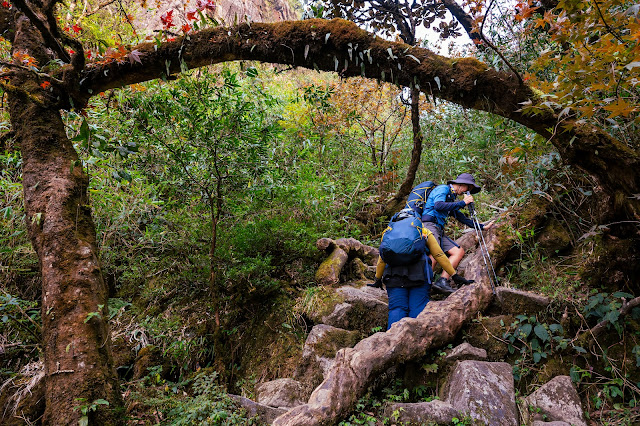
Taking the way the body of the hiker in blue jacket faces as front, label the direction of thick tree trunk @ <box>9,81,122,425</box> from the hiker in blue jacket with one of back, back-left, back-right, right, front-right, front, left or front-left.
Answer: back-right

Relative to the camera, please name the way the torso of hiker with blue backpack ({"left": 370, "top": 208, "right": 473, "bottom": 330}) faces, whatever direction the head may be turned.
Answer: away from the camera

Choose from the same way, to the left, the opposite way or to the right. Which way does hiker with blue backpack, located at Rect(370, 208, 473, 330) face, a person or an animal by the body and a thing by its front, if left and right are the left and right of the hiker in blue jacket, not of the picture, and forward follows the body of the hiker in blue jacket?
to the left

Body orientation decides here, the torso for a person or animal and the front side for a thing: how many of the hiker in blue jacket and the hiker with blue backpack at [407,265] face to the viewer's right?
1

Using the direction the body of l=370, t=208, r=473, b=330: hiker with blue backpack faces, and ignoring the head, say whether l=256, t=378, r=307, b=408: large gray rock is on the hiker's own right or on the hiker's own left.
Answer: on the hiker's own left

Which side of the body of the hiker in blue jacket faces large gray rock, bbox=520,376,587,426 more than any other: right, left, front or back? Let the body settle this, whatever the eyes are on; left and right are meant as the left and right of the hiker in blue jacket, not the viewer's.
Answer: right

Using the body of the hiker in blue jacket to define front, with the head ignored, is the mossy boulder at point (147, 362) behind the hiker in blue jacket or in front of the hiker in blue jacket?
behind

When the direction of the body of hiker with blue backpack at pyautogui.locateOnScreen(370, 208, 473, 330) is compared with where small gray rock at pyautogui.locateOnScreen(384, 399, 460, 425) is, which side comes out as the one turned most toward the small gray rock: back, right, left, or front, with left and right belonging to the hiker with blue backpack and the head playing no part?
back

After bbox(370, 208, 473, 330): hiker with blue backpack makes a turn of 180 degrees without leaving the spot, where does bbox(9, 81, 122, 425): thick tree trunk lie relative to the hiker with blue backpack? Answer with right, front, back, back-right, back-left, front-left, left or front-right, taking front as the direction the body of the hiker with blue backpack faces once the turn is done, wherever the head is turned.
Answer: front-right

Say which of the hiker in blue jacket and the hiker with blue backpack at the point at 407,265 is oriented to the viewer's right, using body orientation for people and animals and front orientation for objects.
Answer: the hiker in blue jacket

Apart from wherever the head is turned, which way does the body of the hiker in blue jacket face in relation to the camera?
to the viewer's right

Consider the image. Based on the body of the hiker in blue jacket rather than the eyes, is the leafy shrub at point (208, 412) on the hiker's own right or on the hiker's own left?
on the hiker's own right

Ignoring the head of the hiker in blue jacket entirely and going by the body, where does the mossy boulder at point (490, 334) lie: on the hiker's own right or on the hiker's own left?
on the hiker's own right

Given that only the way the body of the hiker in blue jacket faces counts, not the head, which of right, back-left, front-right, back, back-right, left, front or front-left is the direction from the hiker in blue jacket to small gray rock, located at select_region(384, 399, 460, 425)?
right
